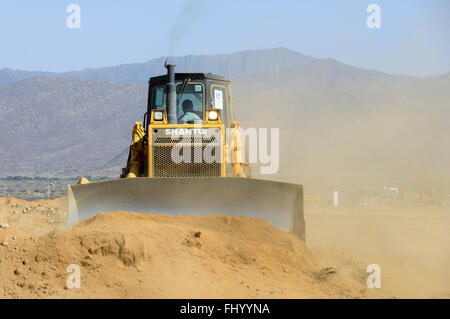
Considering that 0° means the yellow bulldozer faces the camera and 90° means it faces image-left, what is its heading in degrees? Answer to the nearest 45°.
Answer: approximately 0°
